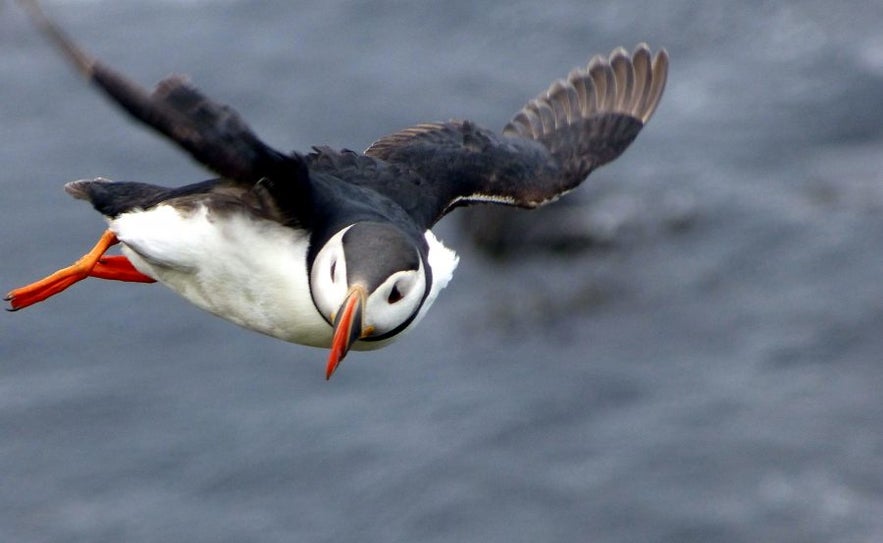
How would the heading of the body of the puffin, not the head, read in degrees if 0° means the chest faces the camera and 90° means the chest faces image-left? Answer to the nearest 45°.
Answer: approximately 315°
